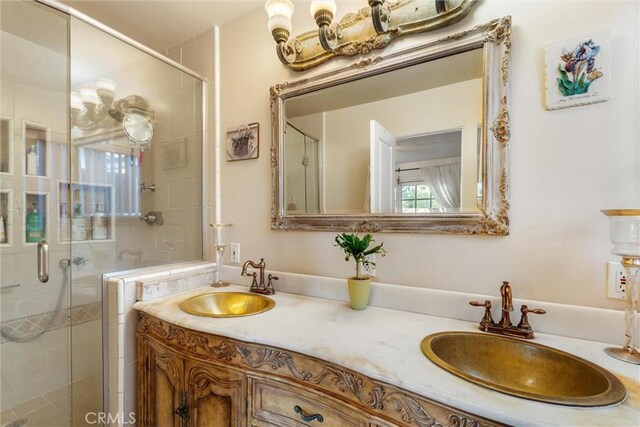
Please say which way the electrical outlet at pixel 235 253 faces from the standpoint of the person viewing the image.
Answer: facing the viewer and to the left of the viewer

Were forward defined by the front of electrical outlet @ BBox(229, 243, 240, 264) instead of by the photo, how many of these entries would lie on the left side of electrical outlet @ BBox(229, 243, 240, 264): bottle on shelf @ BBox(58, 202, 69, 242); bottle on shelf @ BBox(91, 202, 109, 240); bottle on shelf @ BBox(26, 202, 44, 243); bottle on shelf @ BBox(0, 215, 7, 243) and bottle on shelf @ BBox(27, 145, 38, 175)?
0

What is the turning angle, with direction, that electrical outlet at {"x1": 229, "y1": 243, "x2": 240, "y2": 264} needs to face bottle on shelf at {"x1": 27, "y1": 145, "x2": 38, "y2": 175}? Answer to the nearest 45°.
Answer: approximately 45° to its right

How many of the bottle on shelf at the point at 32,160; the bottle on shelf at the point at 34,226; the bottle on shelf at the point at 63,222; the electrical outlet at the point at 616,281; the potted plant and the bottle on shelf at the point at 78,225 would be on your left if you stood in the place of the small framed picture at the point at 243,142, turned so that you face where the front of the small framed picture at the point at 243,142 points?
2

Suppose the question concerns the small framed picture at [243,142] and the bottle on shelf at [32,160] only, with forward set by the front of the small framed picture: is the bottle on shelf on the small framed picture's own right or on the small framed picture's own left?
on the small framed picture's own right

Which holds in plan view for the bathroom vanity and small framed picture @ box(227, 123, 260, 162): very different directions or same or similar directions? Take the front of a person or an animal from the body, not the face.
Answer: same or similar directions

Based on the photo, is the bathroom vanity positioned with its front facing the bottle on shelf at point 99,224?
no

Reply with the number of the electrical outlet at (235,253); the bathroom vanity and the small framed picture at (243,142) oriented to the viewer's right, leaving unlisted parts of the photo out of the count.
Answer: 0

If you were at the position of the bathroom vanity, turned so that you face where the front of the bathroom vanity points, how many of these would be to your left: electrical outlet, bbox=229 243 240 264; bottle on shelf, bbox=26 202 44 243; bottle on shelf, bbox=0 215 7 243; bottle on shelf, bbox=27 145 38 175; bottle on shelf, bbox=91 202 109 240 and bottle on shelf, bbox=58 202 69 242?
0

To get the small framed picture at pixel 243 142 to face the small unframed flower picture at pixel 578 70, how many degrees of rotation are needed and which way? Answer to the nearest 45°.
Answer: approximately 90° to its left

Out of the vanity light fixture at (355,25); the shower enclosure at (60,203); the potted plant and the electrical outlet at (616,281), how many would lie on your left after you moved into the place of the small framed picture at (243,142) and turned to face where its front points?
3

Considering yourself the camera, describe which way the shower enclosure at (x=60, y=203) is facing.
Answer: facing the viewer and to the right of the viewer
